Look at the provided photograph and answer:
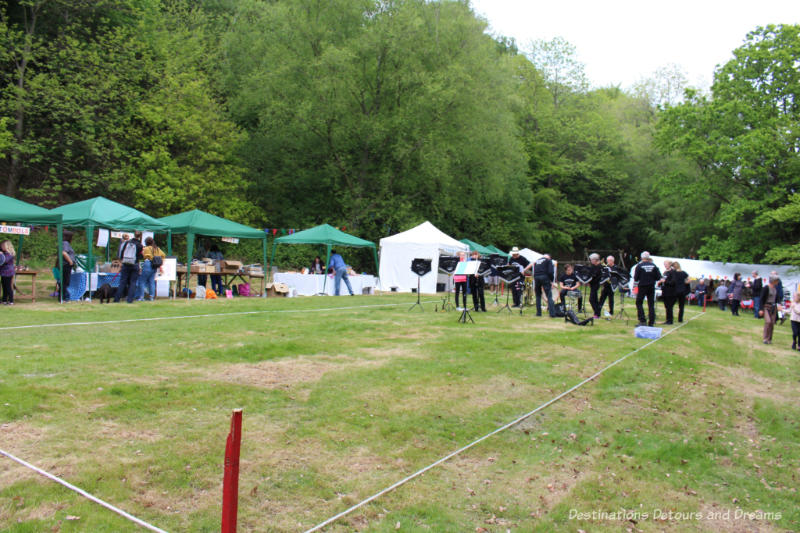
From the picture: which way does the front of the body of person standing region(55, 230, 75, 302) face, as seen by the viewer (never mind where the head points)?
to the viewer's right

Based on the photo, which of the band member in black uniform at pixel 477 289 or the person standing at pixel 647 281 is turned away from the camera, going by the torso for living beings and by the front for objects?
the person standing

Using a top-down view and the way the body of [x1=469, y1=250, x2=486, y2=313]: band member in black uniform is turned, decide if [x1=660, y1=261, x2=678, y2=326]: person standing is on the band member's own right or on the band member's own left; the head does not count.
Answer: on the band member's own left

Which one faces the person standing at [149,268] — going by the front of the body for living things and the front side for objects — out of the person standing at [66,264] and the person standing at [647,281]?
the person standing at [66,264]

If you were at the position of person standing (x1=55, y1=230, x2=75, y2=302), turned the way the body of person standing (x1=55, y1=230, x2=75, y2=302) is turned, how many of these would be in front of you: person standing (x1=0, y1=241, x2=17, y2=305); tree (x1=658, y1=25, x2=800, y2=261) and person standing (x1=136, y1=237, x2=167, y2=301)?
2

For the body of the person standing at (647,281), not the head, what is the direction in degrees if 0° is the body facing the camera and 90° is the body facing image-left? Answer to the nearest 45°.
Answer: approximately 180°
